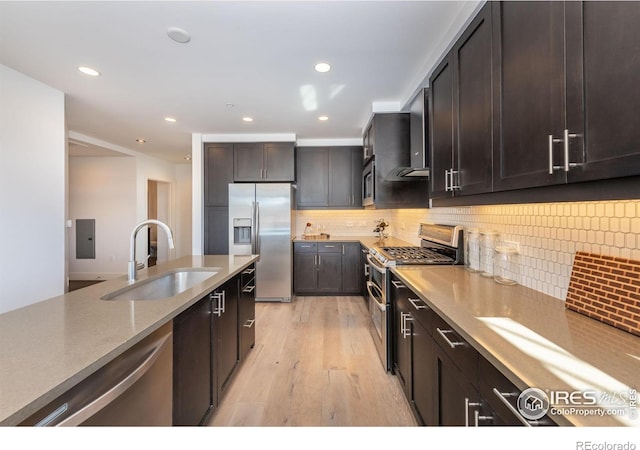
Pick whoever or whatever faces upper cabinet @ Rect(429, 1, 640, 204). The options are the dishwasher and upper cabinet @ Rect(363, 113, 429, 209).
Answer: the dishwasher

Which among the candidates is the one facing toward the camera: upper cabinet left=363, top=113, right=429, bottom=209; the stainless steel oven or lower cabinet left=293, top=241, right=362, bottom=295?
the lower cabinet

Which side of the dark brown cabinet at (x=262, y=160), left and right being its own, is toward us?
front

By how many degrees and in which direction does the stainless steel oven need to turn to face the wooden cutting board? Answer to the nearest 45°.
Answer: approximately 135° to its left

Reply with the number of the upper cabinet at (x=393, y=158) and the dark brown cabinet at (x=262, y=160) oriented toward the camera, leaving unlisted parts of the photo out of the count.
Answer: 1

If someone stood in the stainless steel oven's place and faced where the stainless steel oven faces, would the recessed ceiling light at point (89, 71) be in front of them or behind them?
in front

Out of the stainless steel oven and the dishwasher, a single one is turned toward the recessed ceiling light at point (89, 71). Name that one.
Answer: the stainless steel oven

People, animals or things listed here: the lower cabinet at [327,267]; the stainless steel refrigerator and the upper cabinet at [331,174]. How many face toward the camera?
3

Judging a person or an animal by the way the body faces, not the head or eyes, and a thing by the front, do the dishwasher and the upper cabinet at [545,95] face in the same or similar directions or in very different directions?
very different directions

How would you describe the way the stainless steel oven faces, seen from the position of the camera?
facing to the left of the viewer

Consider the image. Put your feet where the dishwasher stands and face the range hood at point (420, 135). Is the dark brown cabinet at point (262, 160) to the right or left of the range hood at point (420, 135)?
left

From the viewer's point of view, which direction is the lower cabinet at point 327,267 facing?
toward the camera

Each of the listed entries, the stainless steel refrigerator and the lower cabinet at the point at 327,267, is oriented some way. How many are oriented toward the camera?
2
